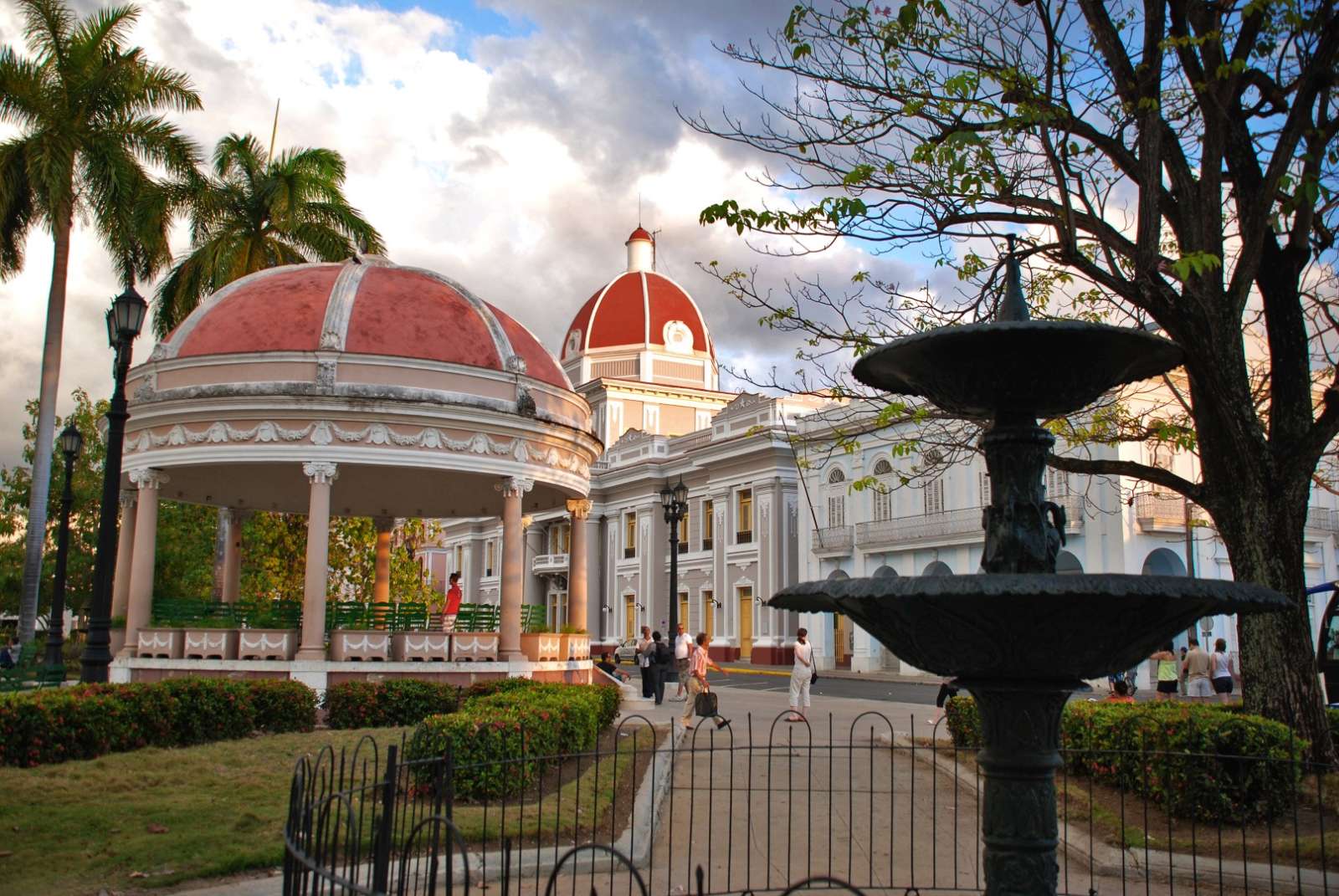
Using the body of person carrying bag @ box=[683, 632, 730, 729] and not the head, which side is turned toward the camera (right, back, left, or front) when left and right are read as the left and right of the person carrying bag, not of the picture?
right

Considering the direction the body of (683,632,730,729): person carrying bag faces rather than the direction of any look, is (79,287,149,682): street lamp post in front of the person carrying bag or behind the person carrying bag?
behind

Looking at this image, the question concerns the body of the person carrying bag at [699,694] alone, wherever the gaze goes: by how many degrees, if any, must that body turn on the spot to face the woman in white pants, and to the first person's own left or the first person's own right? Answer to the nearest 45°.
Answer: approximately 45° to the first person's own left

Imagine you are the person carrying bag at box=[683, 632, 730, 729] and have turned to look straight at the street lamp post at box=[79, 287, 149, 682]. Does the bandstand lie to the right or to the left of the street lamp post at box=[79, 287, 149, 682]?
right
